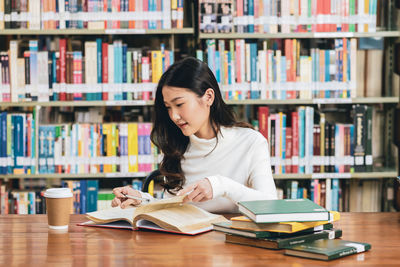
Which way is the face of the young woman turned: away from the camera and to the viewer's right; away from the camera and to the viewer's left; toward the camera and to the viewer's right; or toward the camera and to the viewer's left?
toward the camera and to the viewer's left

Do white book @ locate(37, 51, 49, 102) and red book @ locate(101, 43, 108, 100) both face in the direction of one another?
no

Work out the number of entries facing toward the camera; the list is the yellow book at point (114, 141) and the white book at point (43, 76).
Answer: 2

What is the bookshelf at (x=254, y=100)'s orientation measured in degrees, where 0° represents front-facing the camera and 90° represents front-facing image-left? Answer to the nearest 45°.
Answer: approximately 0°

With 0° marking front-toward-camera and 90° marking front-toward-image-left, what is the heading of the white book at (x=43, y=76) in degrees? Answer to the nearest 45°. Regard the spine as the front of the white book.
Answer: approximately 0°

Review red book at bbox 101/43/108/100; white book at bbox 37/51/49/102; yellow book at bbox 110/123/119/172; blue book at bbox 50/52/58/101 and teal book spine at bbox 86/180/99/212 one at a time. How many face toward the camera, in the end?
5

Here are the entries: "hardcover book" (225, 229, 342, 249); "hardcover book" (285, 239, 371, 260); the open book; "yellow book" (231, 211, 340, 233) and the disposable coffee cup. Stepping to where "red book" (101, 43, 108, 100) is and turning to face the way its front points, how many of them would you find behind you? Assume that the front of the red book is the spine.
0

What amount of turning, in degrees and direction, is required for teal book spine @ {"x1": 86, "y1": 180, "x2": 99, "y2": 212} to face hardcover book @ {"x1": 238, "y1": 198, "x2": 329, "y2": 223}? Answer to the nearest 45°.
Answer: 0° — it already faces it

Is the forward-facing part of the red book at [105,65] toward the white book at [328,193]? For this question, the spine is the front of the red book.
no

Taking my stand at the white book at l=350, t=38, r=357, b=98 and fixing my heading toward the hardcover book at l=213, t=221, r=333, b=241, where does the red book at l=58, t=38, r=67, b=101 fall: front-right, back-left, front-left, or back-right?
front-right

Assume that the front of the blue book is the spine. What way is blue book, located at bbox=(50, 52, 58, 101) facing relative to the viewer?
toward the camera

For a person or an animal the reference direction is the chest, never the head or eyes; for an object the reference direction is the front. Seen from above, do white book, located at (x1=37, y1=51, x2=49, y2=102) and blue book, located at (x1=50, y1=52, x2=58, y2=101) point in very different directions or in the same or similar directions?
same or similar directions

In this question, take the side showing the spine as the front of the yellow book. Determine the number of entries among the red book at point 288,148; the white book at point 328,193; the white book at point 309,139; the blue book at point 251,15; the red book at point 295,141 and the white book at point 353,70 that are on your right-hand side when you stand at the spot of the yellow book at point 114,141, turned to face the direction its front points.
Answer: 0

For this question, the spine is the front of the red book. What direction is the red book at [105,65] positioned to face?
toward the camera

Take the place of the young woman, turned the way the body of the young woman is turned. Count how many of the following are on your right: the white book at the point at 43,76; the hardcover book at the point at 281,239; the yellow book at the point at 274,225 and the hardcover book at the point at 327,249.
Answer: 1

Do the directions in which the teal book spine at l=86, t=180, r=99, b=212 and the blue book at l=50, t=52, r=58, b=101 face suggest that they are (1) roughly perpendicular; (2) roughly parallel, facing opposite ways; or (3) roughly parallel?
roughly parallel

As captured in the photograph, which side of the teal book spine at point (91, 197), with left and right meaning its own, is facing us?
front

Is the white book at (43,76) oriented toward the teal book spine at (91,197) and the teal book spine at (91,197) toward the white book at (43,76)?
no
